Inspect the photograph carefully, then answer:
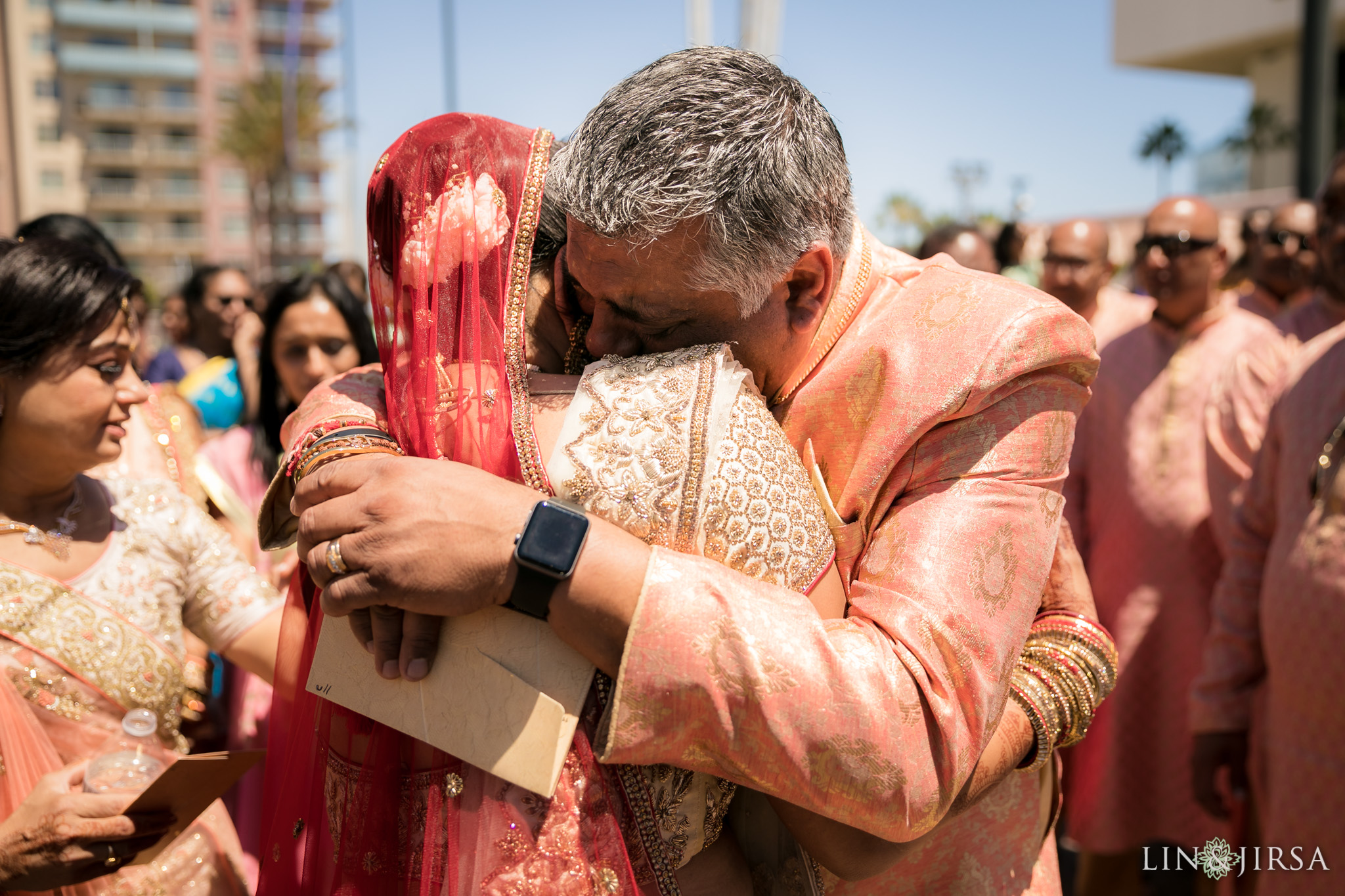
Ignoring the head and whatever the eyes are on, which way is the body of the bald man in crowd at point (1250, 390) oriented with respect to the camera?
toward the camera

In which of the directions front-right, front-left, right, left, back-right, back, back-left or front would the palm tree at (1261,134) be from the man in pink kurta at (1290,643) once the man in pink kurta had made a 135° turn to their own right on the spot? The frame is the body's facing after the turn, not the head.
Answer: front-right

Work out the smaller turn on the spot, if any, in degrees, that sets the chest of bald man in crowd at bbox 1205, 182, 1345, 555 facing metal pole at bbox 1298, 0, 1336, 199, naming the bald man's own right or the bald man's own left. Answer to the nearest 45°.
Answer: approximately 180°

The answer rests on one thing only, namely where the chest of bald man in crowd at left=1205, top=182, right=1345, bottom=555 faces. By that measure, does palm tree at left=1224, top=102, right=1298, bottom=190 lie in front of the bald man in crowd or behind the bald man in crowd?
behind

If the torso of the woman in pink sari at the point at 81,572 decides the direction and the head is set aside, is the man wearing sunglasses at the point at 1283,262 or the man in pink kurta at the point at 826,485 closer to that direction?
the man in pink kurta

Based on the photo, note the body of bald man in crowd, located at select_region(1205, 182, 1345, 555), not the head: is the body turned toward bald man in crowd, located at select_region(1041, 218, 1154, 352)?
no

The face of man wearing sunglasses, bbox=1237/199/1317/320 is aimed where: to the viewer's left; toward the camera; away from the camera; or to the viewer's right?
toward the camera

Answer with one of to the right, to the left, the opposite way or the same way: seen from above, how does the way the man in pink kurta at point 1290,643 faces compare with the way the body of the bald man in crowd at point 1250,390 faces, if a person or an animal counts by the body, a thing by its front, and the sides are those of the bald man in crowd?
the same way

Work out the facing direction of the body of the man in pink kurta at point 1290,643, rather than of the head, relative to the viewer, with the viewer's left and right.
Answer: facing the viewer

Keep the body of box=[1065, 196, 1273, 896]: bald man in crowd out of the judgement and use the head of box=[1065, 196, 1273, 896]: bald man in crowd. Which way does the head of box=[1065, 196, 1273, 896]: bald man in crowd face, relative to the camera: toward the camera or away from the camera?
toward the camera

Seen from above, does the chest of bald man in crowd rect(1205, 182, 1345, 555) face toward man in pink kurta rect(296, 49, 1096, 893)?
yes

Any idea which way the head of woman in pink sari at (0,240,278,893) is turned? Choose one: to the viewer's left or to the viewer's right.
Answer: to the viewer's right
